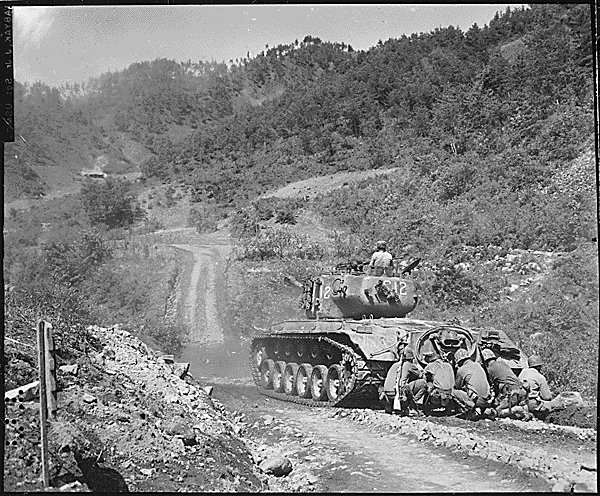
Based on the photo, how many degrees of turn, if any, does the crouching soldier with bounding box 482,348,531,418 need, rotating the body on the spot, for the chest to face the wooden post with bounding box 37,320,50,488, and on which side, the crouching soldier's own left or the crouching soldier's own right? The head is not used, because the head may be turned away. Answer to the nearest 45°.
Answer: approximately 90° to the crouching soldier's own left

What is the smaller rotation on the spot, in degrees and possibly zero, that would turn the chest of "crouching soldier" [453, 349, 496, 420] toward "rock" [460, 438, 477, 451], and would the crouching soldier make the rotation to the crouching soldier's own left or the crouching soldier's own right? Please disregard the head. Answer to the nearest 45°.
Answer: approximately 135° to the crouching soldier's own left

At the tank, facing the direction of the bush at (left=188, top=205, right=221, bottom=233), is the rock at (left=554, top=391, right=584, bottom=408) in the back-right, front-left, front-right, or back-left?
back-right

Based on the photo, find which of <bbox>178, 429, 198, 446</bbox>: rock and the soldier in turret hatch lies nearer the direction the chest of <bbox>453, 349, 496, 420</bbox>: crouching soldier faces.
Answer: the soldier in turret hatch

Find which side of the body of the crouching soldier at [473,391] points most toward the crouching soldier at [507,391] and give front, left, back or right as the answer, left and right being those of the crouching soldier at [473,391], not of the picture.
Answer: right

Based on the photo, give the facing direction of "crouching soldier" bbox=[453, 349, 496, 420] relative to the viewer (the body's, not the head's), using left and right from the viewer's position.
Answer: facing away from the viewer and to the left of the viewer

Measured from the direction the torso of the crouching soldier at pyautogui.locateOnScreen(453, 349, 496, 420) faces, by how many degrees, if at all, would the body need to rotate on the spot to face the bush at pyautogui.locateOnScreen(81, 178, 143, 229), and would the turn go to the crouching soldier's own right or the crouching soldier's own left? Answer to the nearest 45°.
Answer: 0° — they already face it

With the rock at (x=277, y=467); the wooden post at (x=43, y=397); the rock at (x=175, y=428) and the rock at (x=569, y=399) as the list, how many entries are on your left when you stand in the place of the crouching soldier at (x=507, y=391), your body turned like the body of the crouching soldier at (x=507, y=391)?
3

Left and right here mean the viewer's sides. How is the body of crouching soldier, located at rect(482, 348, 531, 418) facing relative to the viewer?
facing away from the viewer and to the left of the viewer

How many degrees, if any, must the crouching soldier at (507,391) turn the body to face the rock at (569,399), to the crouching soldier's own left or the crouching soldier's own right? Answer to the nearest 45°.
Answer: approximately 90° to the crouching soldier's own right
